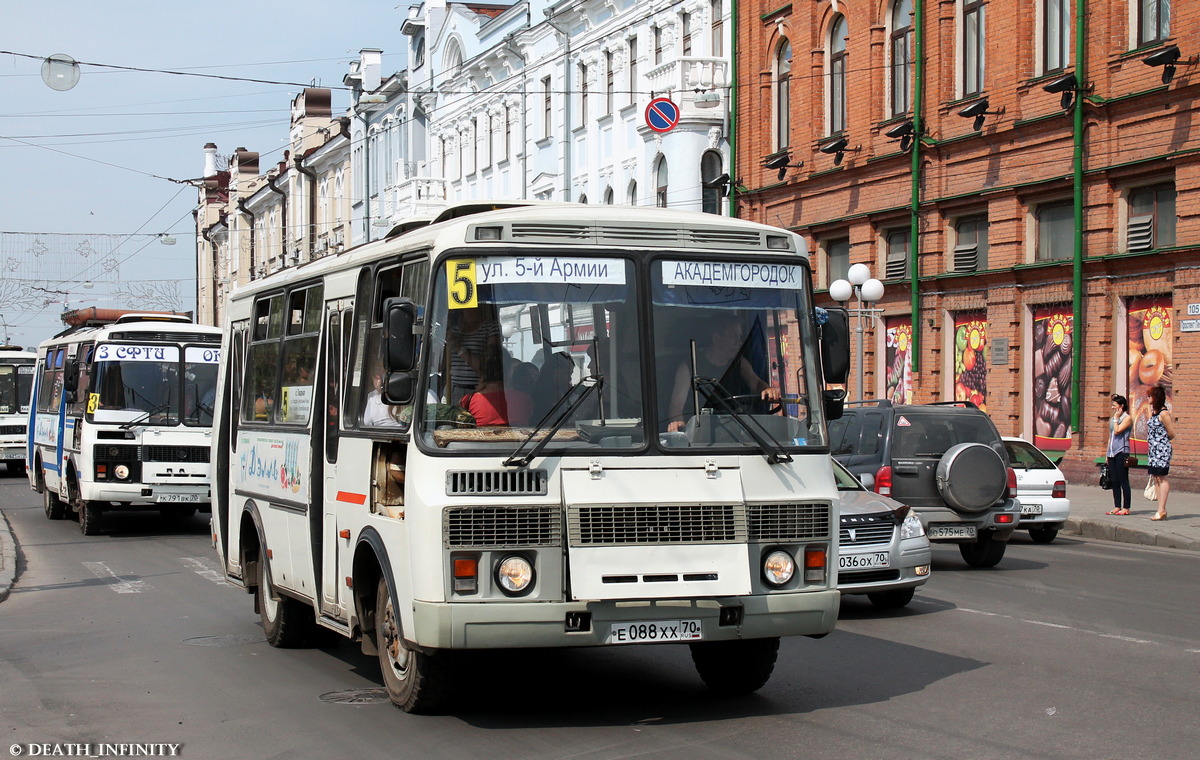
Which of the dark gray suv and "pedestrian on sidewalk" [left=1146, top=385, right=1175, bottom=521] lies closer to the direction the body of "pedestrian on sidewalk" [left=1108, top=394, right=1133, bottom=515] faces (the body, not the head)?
the dark gray suv

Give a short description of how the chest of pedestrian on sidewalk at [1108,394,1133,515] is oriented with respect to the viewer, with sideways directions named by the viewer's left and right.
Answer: facing the viewer and to the left of the viewer

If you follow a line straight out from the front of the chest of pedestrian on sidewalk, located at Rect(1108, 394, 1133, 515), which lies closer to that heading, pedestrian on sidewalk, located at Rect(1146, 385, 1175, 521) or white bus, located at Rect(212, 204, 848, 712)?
the white bus

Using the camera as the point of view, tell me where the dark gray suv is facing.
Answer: facing away from the viewer and to the left of the viewer

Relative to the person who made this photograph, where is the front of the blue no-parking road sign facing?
facing the viewer

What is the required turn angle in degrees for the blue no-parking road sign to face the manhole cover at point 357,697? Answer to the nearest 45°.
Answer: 0° — it already faces it

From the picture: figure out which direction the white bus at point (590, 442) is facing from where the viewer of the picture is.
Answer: facing the viewer and to the right of the viewer

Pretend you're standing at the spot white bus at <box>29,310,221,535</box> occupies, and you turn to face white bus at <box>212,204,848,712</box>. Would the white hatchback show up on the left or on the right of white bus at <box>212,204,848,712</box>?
left

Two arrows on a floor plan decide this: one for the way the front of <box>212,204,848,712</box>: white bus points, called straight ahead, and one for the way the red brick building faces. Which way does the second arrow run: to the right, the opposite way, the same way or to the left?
to the right

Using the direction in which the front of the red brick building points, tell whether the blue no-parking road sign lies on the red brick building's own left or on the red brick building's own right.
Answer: on the red brick building's own right

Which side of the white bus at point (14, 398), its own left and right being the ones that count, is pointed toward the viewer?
front

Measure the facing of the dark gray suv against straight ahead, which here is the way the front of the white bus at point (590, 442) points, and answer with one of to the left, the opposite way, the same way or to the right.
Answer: the opposite way

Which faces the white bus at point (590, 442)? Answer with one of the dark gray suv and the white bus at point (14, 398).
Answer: the white bus at point (14, 398)

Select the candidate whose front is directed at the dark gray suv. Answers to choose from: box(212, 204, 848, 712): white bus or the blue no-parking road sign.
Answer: the blue no-parking road sign

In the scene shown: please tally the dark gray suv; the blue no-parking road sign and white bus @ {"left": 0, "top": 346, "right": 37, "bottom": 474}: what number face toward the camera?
2

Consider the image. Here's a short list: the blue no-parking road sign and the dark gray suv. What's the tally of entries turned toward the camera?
1
